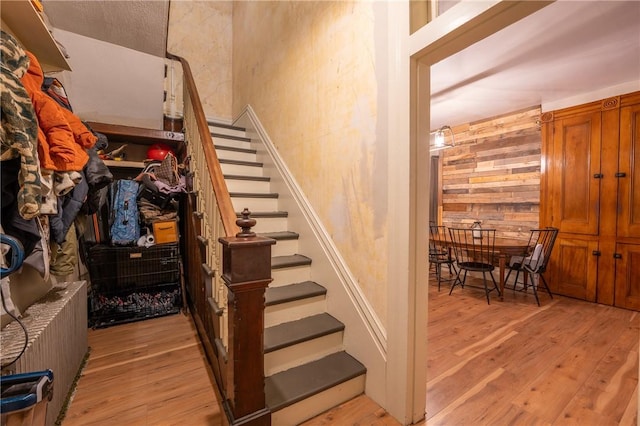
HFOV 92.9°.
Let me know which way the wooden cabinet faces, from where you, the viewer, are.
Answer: facing the viewer and to the left of the viewer

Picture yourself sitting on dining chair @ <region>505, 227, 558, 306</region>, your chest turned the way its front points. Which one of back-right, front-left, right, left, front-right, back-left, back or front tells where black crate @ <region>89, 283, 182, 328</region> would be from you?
left

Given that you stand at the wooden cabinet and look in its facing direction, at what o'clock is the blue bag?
The blue bag is roughly at 12 o'clock from the wooden cabinet.

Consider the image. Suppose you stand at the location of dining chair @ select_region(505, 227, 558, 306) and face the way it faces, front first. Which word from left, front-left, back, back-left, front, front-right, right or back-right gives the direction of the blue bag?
left

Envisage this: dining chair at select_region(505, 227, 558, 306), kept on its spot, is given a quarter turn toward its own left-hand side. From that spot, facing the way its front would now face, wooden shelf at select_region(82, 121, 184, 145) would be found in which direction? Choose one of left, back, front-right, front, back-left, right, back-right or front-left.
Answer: front

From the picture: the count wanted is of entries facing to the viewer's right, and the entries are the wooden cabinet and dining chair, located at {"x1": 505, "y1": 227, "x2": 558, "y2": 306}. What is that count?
0

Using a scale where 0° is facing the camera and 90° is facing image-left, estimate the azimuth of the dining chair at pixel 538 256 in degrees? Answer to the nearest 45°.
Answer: approximately 135°

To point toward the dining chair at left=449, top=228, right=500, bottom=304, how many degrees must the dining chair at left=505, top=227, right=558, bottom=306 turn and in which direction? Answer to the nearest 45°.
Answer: approximately 45° to its left

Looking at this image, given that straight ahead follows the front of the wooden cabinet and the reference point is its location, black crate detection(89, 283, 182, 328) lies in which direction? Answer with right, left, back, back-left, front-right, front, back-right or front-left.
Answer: front

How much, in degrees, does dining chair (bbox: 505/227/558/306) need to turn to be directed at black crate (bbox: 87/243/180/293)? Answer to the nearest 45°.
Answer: approximately 90° to its left

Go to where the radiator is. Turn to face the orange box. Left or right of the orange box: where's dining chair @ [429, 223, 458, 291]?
right

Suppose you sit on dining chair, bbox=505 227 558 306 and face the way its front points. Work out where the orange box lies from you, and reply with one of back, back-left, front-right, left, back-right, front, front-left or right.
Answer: left

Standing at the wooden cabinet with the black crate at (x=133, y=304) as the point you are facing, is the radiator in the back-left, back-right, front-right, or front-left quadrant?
front-left
